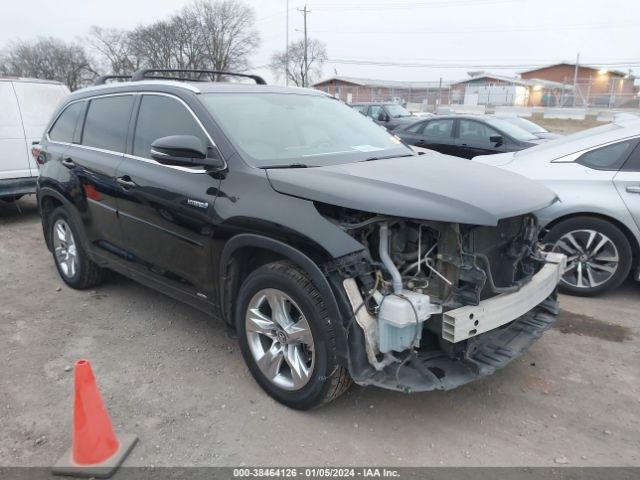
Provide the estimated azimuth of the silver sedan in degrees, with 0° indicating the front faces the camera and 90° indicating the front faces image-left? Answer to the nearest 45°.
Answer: approximately 270°

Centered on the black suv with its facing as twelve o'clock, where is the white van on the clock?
The white van is roughly at 6 o'clock from the black suv.

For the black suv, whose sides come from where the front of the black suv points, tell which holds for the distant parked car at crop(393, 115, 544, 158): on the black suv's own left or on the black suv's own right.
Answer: on the black suv's own left

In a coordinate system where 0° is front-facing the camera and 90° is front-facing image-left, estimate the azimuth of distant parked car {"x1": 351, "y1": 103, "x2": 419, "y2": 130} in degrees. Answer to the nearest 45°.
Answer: approximately 315°

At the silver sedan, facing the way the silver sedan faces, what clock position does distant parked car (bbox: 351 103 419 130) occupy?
The distant parked car is roughly at 8 o'clock from the silver sedan.

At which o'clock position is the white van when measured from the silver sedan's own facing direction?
The white van is roughly at 6 o'clock from the silver sedan.

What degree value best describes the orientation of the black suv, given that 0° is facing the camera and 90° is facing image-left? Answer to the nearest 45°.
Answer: approximately 315°

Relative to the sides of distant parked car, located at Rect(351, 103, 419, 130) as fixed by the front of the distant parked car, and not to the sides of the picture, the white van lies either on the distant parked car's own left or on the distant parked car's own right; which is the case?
on the distant parked car's own right

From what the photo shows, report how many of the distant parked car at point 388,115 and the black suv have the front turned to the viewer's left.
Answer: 0

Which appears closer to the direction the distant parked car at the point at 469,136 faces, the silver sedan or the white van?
the silver sedan
